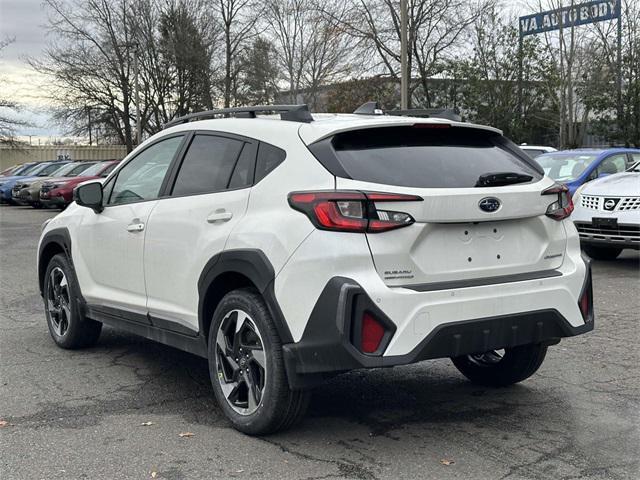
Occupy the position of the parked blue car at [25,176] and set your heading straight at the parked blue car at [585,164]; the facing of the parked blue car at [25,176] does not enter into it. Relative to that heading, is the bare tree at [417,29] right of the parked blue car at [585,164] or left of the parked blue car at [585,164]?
left

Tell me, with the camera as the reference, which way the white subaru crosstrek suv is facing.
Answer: facing away from the viewer and to the left of the viewer

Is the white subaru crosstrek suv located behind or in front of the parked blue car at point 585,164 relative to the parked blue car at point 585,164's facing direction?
in front

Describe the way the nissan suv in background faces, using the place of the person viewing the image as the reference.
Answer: facing the viewer and to the left of the viewer

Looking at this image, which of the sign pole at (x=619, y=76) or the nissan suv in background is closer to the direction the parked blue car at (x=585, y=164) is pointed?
the nissan suv in background

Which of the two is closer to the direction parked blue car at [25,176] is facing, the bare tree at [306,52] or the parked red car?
the parked red car

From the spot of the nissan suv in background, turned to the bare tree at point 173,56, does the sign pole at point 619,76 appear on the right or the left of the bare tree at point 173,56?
right

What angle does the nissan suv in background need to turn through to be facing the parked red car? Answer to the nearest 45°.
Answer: approximately 90° to its right

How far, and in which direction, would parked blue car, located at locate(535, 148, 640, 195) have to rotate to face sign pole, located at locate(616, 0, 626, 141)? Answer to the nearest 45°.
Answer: approximately 135° to its right

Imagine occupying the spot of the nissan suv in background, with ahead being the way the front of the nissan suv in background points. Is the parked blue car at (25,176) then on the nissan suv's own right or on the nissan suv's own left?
on the nissan suv's own right

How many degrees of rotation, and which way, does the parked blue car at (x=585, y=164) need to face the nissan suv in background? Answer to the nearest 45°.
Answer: approximately 45° to its left
